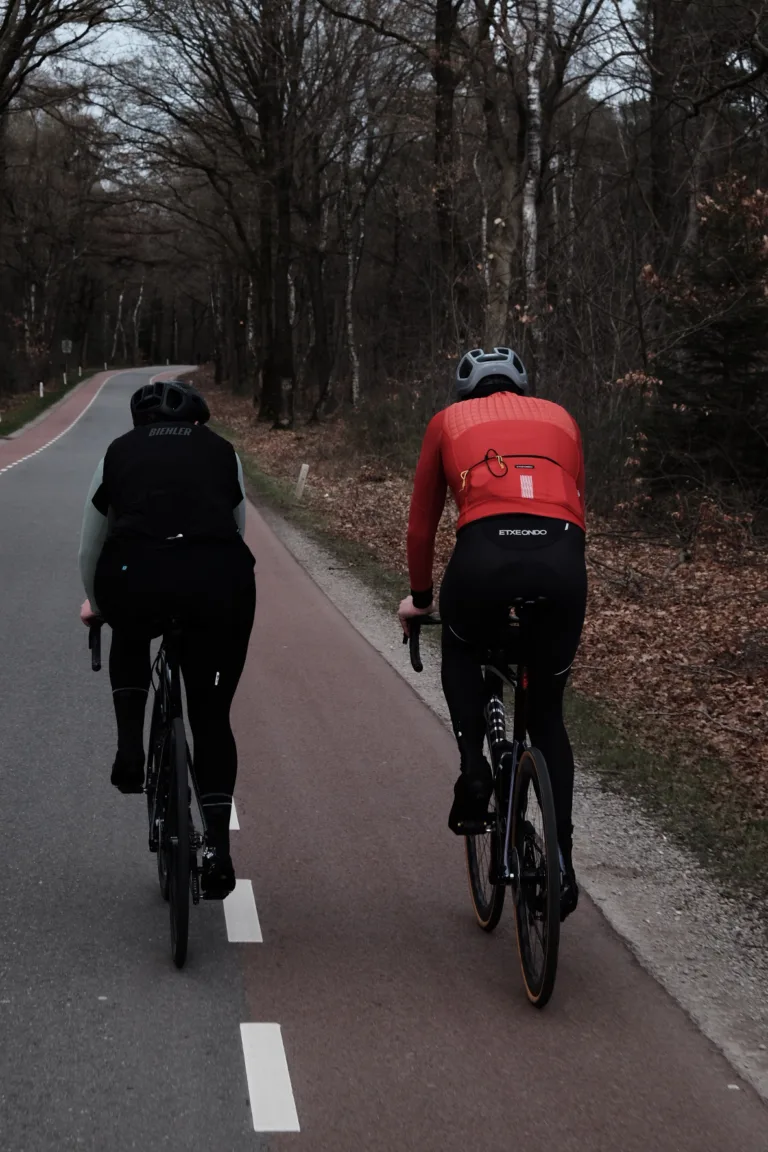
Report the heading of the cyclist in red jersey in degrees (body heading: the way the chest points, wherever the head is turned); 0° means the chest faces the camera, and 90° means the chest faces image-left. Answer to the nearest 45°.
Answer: approximately 180°

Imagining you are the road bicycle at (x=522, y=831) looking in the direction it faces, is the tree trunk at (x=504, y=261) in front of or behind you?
in front

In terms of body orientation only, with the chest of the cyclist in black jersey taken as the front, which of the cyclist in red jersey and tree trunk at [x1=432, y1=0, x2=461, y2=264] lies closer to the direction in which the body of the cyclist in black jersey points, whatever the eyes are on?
the tree trunk

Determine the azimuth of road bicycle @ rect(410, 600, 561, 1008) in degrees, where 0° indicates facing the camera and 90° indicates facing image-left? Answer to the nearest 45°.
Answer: approximately 180°

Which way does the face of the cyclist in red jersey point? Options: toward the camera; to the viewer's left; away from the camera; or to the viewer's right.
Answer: away from the camera

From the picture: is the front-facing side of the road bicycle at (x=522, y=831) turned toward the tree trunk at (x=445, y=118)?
yes

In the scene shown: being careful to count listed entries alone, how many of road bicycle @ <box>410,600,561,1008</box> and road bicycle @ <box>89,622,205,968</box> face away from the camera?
2

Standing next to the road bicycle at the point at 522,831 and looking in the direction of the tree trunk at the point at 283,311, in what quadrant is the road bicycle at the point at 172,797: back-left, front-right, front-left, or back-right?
front-left

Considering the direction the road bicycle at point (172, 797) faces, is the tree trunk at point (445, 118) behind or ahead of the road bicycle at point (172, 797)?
ahead

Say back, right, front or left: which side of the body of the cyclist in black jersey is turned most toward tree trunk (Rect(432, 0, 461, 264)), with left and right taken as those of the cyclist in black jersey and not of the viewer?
front

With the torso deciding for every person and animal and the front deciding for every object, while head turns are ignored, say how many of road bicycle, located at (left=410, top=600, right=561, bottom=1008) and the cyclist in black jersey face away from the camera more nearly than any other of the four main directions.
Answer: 2

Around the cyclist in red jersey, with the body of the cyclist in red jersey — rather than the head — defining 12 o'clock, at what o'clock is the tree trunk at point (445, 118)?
The tree trunk is roughly at 12 o'clock from the cyclist in red jersey.

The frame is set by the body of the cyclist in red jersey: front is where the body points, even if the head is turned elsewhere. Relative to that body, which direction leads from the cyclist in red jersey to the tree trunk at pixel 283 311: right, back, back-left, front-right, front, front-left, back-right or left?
front

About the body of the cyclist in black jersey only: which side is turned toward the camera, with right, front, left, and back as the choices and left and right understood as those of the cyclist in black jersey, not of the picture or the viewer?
back

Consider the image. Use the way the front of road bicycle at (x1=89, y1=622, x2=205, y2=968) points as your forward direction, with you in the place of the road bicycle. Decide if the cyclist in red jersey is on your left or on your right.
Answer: on your right

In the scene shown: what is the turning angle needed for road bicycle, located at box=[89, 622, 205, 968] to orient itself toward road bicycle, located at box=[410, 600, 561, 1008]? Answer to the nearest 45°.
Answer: approximately 90° to its right

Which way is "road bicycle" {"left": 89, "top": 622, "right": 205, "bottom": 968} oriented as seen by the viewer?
away from the camera
